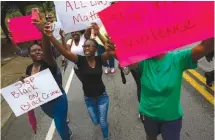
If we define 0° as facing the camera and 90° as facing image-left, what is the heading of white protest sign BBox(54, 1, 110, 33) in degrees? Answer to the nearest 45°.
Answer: approximately 0°

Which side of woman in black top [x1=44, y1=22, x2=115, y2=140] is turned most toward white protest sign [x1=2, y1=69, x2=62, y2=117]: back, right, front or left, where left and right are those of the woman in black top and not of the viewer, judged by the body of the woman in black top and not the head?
right

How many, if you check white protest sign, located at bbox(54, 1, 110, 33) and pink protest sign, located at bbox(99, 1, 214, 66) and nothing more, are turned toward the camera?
2

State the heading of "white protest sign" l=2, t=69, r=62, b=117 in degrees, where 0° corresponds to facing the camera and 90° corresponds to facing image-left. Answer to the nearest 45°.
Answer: approximately 0°

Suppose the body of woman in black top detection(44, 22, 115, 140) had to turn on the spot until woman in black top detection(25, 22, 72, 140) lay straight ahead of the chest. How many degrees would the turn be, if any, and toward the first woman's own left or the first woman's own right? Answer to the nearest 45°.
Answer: approximately 90° to the first woman's own right
